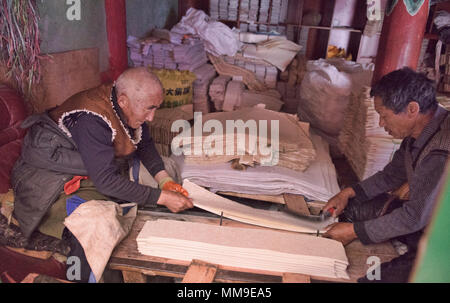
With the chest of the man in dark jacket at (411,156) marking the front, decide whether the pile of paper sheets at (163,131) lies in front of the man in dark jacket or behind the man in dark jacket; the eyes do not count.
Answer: in front

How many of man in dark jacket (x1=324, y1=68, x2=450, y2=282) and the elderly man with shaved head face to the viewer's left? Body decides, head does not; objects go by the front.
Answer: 1

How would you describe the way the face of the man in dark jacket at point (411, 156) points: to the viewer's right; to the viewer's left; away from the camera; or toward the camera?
to the viewer's left

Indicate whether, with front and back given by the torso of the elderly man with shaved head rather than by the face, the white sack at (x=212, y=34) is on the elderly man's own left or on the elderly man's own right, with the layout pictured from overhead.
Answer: on the elderly man's own left

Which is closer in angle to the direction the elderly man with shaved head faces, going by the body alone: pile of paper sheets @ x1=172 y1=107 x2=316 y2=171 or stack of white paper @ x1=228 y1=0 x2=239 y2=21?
the pile of paper sheets

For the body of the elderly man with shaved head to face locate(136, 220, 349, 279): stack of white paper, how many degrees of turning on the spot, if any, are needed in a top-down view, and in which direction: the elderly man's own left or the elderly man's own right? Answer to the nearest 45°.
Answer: approximately 45° to the elderly man's own right

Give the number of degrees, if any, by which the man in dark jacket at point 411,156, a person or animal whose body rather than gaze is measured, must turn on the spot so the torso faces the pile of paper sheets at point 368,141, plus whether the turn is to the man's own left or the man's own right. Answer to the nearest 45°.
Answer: approximately 90° to the man's own right

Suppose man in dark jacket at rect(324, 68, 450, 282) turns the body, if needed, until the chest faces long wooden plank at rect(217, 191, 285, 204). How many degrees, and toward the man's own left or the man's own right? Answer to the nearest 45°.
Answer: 0° — they already face it

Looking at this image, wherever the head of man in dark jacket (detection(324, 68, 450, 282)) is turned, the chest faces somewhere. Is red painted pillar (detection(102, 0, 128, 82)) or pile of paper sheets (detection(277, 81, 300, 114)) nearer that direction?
the red painted pillar

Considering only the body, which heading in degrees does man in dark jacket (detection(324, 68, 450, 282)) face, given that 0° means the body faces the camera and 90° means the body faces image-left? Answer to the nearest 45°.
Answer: approximately 90°

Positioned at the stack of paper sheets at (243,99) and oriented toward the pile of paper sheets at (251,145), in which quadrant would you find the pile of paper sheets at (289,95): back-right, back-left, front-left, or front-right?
back-left

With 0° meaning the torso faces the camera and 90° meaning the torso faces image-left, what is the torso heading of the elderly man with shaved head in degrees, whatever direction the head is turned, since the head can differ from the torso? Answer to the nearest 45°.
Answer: approximately 270°
